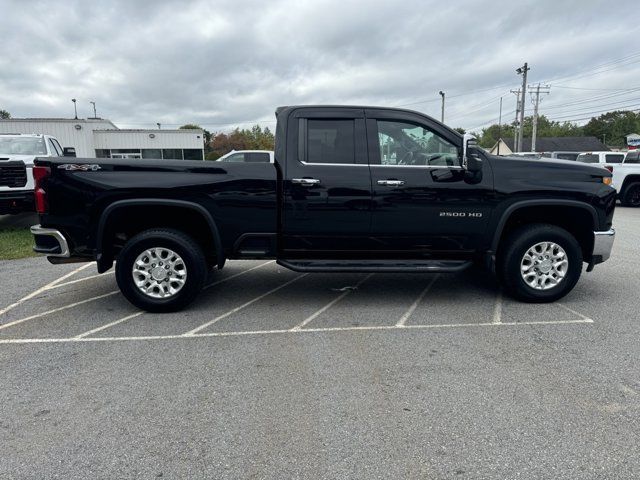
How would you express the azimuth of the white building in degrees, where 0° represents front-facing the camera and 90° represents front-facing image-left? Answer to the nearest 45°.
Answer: approximately 0°

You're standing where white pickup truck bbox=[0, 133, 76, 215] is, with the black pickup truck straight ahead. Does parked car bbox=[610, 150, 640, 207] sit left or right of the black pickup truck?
left

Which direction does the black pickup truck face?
to the viewer's right

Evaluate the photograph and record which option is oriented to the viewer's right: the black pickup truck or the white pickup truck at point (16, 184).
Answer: the black pickup truck

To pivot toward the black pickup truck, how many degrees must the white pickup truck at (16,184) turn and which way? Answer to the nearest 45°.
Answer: approximately 45° to its left

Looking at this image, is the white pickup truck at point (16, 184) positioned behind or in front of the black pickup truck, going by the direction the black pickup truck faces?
behind

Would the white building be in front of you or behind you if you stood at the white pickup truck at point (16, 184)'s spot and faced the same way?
behind

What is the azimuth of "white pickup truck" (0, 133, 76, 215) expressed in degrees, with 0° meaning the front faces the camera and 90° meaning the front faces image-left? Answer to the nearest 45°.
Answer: approximately 45°

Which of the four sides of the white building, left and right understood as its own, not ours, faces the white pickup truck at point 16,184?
front
